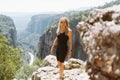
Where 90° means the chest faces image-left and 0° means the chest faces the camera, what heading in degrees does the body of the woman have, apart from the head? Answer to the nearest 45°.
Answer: approximately 0°
